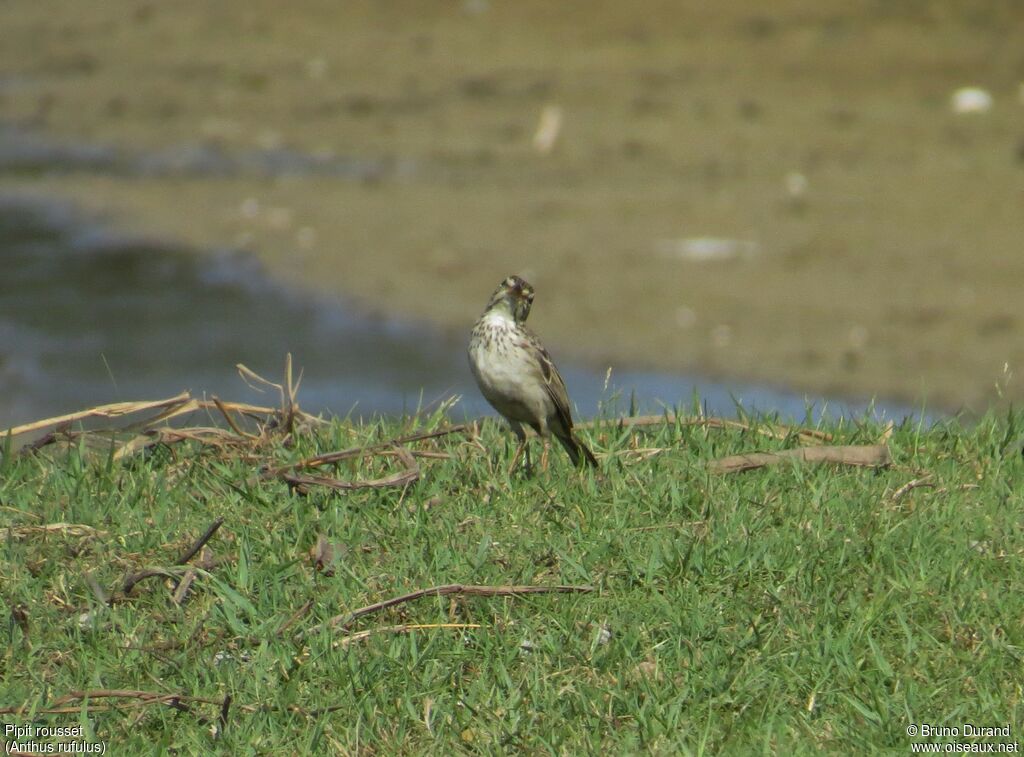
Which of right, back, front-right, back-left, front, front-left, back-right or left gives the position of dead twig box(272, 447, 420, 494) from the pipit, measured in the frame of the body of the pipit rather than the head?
front

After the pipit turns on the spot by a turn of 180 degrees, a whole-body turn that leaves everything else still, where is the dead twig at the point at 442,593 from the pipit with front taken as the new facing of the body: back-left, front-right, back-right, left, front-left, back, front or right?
back-right

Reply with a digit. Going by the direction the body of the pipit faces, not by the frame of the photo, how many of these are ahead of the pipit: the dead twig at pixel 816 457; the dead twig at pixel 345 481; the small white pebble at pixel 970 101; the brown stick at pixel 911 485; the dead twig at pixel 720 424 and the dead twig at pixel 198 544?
2

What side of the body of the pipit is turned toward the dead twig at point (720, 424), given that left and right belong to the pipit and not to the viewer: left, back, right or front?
back

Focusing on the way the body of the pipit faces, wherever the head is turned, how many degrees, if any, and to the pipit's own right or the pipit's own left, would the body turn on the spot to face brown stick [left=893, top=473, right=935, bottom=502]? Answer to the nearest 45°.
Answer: approximately 135° to the pipit's own left

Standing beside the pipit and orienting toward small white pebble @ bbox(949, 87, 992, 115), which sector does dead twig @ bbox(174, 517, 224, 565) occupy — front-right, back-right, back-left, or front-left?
back-left

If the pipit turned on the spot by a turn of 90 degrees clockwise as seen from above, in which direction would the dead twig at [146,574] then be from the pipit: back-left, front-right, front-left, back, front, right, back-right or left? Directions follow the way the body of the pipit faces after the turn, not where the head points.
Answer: left

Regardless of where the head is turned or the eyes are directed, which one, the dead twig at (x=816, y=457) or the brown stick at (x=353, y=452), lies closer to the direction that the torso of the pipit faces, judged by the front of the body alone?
the brown stick

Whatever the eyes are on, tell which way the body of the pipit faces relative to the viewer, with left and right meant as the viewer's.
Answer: facing the viewer and to the left of the viewer

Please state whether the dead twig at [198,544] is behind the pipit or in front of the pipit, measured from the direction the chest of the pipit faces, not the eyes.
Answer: in front

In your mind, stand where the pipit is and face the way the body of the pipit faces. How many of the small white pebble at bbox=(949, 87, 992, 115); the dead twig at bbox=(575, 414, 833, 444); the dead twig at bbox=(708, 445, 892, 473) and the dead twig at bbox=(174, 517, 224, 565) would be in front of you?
1

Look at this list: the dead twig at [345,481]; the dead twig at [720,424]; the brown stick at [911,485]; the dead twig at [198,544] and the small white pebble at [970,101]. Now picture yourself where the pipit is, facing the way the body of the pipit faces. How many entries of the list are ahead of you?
2

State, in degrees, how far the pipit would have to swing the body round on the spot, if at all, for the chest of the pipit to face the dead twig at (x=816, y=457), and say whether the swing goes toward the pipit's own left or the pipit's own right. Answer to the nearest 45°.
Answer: approximately 135° to the pipit's own left

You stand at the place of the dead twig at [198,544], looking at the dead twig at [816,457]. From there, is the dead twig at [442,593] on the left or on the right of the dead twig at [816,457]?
right

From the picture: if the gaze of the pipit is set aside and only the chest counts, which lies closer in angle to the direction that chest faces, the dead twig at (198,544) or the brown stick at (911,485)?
the dead twig

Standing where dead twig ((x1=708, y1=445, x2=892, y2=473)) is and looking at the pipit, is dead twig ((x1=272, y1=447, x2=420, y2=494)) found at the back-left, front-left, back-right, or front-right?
front-left
